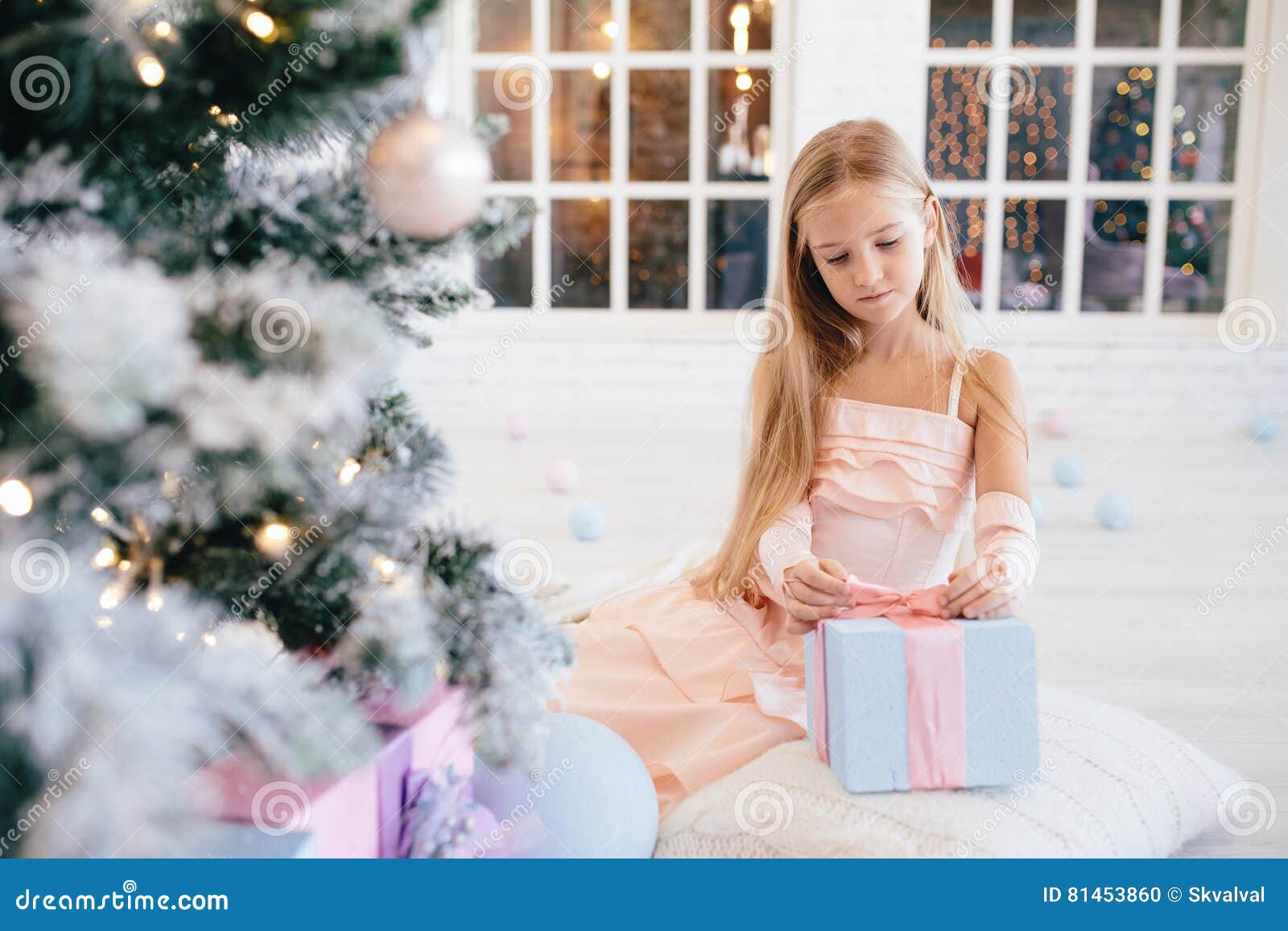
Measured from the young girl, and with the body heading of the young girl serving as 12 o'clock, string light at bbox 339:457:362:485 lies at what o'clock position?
The string light is roughly at 1 o'clock from the young girl.

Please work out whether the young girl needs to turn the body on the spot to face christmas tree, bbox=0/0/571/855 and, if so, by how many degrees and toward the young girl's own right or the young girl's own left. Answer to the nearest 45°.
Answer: approximately 45° to the young girl's own right

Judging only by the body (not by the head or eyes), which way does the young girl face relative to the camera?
toward the camera

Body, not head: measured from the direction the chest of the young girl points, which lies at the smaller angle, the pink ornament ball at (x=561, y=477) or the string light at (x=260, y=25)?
the string light

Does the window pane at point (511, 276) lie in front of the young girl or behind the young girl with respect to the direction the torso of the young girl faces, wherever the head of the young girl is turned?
behind

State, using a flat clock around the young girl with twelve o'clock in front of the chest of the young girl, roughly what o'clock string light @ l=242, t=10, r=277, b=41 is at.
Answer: The string light is roughly at 1 o'clock from the young girl.

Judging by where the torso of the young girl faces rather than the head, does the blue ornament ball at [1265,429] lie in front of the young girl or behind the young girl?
behind
